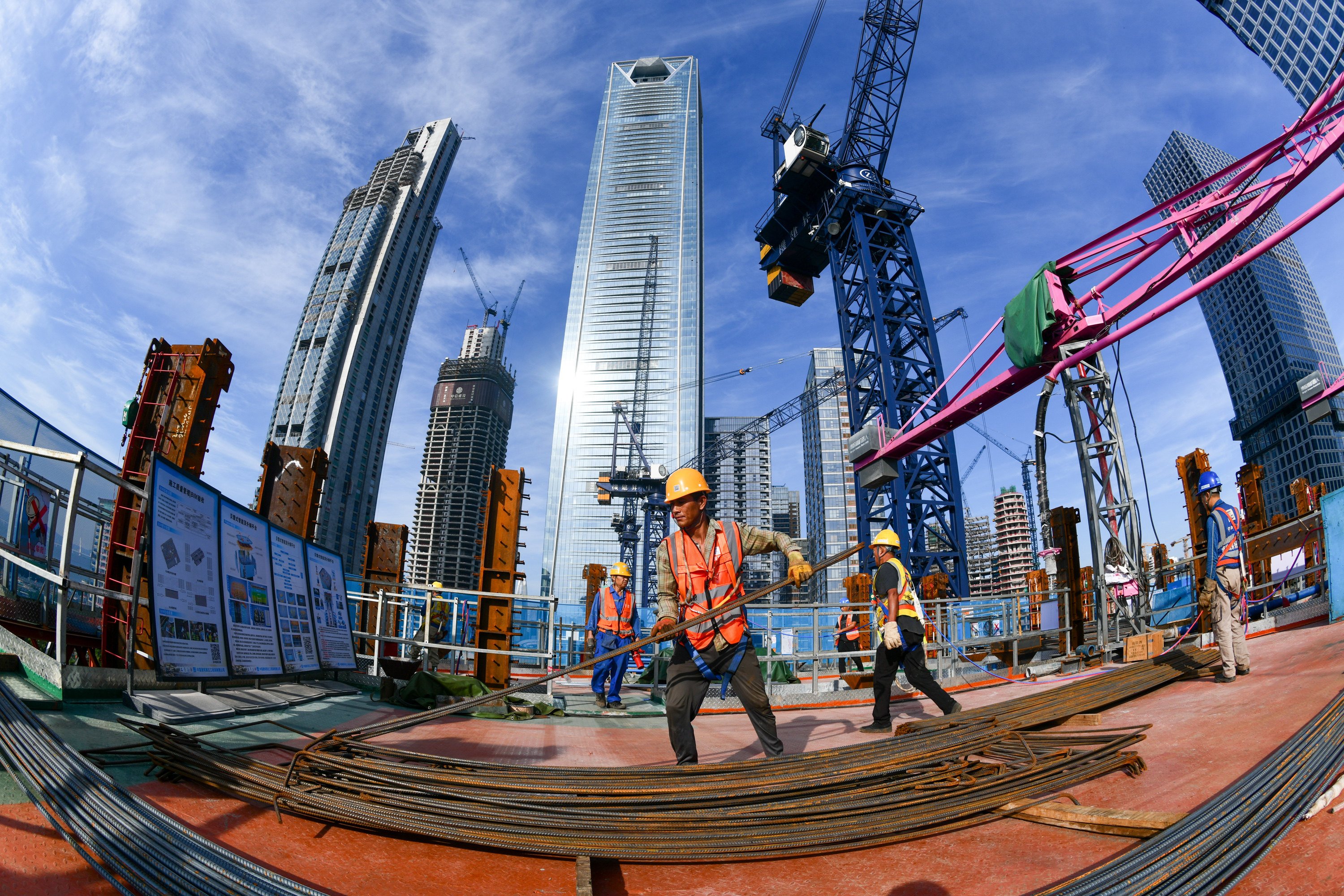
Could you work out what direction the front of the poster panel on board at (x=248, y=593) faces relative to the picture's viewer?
facing the viewer and to the right of the viewer

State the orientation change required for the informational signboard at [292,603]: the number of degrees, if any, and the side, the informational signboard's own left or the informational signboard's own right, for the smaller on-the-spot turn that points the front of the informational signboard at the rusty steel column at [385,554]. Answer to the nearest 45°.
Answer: approximately 135° to the informational signboard's own left

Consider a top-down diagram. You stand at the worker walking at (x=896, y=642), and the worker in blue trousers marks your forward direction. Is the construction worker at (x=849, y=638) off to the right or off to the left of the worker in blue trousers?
right

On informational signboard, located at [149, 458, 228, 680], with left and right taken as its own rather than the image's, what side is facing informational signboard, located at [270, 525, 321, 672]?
left

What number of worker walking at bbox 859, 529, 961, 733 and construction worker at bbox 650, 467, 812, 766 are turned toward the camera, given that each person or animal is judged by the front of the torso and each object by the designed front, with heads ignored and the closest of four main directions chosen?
1

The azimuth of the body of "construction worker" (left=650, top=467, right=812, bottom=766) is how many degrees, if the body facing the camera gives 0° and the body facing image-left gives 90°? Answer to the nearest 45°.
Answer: approximately 0°

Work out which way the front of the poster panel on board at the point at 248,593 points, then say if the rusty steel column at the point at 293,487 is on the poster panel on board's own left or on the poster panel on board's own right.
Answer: on the poster panel on board's own left

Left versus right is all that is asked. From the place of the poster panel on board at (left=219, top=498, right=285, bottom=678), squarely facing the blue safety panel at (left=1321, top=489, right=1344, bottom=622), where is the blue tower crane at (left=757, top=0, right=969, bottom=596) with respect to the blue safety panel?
left

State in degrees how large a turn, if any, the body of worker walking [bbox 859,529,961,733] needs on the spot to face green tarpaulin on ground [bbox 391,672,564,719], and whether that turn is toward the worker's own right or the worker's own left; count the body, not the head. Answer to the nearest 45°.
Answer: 0° — they already face it

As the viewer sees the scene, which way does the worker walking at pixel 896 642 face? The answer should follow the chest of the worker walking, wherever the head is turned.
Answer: to the viewer's left
